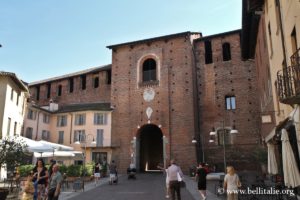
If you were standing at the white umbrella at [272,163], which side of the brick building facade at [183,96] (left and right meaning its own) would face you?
front

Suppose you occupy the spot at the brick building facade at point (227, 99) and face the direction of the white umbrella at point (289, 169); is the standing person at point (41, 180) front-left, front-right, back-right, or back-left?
front-right

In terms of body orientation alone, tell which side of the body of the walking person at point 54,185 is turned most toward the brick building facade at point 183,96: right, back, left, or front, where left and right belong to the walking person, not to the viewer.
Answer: back

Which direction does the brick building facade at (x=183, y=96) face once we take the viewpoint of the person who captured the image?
facing the viewer

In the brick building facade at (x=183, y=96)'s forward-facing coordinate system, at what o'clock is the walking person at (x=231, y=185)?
The walking person is roughly at 12 o'clock from the brick building facade.

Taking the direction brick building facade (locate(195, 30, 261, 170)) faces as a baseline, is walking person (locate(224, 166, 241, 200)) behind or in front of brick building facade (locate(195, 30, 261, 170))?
in front

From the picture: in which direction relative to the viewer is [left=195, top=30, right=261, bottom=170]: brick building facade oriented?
toward the camera

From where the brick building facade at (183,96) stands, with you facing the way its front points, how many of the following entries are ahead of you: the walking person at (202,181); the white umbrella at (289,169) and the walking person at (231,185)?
3

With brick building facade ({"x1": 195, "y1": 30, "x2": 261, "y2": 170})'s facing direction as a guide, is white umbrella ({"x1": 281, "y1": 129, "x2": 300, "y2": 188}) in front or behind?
in front

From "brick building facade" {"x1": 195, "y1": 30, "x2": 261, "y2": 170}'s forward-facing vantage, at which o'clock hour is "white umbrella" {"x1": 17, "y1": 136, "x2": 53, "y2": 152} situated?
The white umbrella is roughly at 1 o'clock from the brick building facade.

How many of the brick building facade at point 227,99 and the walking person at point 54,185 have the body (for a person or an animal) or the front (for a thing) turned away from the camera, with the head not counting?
0

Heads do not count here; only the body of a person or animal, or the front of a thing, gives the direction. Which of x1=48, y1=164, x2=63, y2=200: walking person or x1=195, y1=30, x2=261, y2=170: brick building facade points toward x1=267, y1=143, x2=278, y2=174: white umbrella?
the brick building facade

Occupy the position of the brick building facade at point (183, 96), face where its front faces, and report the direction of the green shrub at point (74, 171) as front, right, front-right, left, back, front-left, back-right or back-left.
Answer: front-right

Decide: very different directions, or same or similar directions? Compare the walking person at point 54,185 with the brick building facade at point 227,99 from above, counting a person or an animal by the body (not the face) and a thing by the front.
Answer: same or similar directions

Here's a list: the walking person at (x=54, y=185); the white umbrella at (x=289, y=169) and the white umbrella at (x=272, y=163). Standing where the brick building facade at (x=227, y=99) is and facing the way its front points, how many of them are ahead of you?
3
